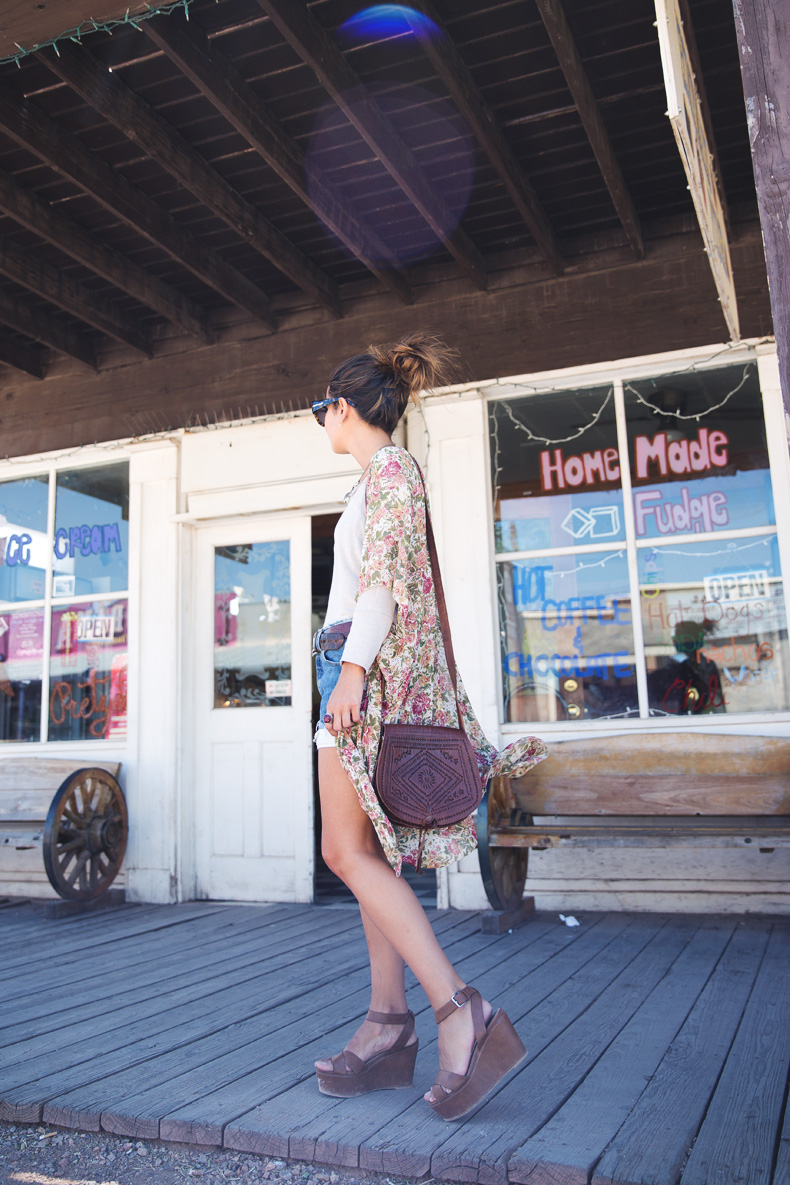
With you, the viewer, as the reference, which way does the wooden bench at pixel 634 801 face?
facing the viewer

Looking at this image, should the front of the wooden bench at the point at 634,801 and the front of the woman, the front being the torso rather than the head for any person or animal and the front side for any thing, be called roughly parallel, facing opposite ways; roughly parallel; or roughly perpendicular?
roughly perpendicular

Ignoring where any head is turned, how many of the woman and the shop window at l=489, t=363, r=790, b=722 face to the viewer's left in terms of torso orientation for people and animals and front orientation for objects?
1

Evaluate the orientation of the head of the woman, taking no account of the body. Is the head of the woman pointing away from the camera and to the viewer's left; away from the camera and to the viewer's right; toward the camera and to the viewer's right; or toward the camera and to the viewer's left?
away from the camera and to the viewer's left

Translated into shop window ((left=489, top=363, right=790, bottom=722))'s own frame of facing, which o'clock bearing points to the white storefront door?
The white storefront door is roughly at 3 o'clock from the shop window.

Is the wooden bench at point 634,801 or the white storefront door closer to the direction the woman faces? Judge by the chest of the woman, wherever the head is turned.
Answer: the white storefront door

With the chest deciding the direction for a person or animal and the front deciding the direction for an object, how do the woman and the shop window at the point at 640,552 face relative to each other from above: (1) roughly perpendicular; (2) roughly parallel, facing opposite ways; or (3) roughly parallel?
roughly perpendicular

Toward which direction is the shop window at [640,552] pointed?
toward the camera

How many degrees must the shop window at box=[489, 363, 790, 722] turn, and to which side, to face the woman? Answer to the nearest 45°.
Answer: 0° — it already faces them

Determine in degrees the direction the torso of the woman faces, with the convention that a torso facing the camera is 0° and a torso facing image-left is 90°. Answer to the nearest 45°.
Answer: approximately 90°

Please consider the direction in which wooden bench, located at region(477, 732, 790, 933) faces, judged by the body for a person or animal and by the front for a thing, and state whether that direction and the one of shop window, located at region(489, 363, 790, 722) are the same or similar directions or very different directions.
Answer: same or similar directions

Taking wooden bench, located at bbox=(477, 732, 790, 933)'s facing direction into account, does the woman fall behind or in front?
in front

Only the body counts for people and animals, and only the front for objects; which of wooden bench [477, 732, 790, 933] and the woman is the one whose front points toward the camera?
the wooden bench

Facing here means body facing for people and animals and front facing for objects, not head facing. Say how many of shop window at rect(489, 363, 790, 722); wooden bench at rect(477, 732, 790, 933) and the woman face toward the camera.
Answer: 2
